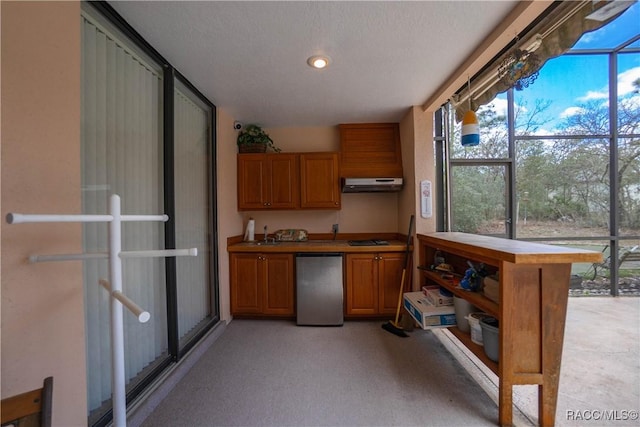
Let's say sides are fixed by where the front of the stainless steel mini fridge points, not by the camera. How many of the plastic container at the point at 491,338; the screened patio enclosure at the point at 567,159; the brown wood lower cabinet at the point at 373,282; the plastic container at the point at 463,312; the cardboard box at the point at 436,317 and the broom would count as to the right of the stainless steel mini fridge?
0

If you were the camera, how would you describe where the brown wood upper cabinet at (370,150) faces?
facing the viewer

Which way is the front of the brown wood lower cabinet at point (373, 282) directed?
toward the camera

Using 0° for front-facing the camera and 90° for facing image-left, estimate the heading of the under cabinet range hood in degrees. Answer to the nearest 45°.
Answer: approximately 0°

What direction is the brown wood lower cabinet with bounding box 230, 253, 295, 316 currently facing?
toward the camera

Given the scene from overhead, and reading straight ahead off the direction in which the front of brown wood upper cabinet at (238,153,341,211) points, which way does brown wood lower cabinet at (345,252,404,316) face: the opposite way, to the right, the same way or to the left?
the same way

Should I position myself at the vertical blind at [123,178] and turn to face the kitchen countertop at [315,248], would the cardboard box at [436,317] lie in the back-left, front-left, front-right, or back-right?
front-right

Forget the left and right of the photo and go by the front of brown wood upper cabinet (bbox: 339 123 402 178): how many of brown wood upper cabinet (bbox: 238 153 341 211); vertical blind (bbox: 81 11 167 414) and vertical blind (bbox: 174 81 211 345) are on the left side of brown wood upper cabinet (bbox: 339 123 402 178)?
0

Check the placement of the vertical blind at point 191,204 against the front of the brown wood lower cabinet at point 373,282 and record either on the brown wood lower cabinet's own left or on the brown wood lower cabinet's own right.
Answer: on the brown wood lower cabinet's own right

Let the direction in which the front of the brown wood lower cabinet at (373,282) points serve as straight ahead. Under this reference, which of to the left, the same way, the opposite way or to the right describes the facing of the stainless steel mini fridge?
the same way

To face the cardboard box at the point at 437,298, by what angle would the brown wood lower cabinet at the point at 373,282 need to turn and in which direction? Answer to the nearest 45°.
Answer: approximately 45° to its left

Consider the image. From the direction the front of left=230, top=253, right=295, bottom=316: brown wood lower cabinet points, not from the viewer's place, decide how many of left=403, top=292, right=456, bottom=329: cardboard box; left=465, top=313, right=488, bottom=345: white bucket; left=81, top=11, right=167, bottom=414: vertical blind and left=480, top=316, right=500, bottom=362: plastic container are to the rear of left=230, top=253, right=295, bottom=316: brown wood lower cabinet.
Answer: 0

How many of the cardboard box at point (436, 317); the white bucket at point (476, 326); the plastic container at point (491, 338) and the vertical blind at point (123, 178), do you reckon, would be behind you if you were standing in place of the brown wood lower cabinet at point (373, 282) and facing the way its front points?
0
